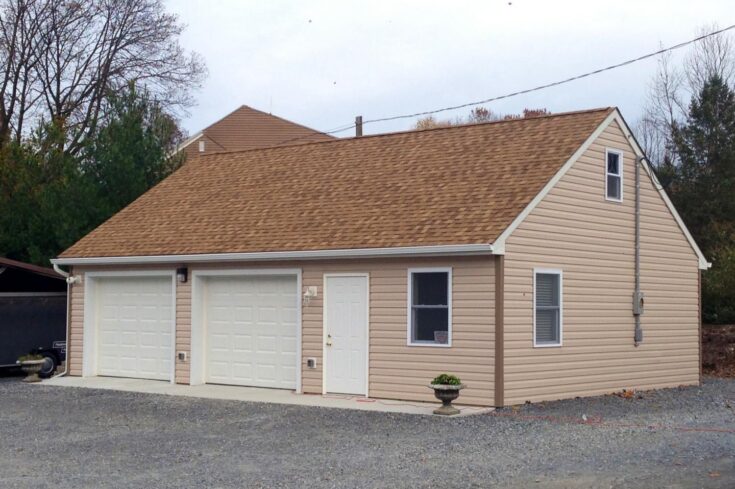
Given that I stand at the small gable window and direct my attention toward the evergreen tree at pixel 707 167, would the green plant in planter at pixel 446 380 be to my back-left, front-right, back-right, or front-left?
back-left

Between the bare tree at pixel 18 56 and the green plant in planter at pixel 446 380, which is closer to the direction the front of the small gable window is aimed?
the green plant in planter

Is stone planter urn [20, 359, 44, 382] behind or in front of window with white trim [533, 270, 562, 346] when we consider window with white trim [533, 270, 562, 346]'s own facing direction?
behind

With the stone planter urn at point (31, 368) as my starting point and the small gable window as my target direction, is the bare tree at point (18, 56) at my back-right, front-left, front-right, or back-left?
back-left

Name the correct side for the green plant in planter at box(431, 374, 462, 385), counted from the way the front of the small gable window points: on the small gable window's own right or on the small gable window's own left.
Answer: on the small gable window's own right

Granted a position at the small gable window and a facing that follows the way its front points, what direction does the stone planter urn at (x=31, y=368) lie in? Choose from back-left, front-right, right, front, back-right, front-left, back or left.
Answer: back-right

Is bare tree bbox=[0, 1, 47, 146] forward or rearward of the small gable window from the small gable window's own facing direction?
rearward

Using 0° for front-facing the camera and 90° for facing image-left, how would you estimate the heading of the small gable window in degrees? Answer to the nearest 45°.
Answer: approximately 315°

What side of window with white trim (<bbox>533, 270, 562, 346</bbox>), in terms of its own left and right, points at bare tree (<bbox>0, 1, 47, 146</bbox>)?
back

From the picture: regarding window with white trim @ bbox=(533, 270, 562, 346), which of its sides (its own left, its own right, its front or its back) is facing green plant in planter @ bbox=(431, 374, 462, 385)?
right

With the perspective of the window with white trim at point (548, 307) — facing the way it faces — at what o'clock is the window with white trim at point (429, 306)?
the window with white trim at point (429, 306) is roughly at 4 o'clock from the window with white trim at point (548, 307).
